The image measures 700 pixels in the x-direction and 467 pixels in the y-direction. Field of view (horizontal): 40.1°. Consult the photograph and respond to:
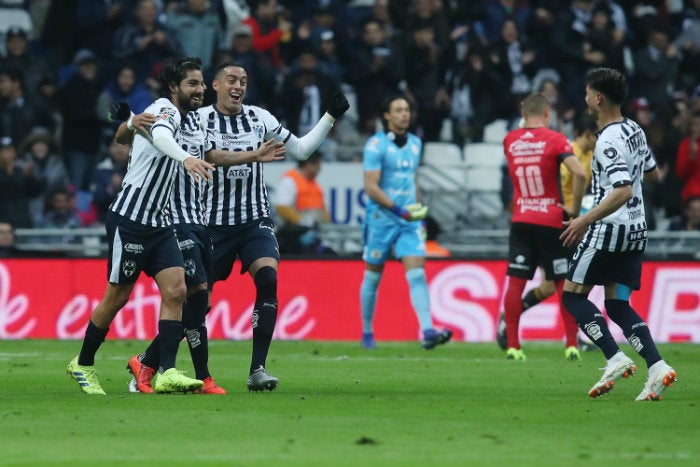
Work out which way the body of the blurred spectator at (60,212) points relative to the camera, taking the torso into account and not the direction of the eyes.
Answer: toward the camera

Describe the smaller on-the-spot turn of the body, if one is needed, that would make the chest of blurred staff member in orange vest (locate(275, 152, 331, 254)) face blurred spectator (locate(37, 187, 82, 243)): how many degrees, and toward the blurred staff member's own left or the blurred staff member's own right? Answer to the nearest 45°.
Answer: approximately 135° to the blurred staff member's own right

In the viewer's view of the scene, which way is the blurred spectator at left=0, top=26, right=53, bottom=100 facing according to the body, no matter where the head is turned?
toward the camera

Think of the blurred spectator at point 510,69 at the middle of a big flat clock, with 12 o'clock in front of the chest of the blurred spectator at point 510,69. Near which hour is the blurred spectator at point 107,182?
the blurred spectator at point 107,182 is roughly at 2 o'clock from the blurred spectator at point 510,69.

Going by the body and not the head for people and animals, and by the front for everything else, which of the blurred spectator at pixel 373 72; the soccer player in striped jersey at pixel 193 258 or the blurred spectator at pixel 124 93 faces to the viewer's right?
the soccer player in striped jersey

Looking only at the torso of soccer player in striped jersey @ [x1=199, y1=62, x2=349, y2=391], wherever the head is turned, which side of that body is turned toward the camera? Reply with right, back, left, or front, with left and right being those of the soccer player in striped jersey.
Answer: front

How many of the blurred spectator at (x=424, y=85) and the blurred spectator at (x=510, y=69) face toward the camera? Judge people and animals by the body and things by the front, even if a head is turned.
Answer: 2

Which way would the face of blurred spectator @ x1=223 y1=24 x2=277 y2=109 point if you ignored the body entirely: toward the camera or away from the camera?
toward the camera

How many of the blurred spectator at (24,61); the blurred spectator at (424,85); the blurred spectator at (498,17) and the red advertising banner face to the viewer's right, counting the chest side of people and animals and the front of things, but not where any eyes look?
0

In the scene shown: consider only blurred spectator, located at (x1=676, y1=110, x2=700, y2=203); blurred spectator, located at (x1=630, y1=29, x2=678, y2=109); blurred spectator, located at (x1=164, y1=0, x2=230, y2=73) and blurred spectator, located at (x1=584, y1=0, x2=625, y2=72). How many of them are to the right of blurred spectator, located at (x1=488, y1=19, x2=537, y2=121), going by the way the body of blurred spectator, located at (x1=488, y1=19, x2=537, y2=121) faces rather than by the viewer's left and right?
1

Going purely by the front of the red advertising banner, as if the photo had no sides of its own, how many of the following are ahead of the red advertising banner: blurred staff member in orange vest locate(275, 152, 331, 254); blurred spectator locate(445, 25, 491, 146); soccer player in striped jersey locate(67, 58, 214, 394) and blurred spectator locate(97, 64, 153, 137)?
1

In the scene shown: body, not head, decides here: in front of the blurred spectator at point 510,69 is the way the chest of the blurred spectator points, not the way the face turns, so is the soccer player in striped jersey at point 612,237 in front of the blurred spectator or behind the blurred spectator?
in front

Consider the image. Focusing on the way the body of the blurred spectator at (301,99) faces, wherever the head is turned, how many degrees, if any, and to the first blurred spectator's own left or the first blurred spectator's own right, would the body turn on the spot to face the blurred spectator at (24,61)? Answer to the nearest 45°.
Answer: approximately 90° to the first blurred spectator's own right
